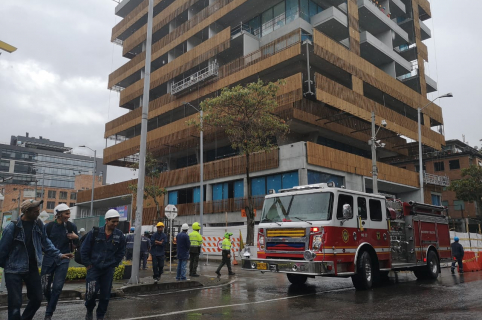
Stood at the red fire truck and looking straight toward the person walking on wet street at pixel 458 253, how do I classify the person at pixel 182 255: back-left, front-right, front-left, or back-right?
back-left

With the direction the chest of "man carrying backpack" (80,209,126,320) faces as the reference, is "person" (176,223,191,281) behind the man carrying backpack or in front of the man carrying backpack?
behind

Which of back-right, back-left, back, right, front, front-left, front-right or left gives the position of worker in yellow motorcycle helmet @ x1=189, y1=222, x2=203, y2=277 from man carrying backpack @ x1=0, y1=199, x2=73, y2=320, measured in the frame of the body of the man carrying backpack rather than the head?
left

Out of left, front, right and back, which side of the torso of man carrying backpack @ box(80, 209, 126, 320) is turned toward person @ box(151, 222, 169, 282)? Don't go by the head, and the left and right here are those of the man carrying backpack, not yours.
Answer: back

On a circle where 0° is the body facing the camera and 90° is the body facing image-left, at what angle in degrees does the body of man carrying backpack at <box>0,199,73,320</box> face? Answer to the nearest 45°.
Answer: approximately 315°

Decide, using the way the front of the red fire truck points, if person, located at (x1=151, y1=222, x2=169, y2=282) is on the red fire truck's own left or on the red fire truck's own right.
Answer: on the red fire truck's own right

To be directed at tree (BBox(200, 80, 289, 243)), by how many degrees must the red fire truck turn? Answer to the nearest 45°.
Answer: approximately 90° to its right

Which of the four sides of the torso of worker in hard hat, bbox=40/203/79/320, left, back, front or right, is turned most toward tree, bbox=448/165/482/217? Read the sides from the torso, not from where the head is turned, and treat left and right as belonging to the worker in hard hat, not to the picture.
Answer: left

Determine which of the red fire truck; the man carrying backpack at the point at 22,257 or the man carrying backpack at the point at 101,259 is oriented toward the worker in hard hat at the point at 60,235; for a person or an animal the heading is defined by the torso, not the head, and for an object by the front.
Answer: the red fire truck

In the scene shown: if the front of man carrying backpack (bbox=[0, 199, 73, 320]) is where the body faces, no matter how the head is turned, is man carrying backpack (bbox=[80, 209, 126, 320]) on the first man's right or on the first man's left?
on the first man's left

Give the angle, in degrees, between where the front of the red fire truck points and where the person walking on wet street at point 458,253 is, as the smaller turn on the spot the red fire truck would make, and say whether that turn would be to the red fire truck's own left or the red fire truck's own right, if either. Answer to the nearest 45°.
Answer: approximately 180°

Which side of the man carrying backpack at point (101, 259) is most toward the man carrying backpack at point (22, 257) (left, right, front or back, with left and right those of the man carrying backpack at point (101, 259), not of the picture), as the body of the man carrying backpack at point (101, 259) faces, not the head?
right

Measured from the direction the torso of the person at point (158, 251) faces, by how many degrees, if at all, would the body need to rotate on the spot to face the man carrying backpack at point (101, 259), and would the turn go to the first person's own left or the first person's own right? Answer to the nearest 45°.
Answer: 0° — they already face them

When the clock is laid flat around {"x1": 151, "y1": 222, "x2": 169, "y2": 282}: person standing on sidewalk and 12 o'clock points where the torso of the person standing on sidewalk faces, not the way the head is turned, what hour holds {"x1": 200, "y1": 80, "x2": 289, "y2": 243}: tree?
The tree is roughly at 7 o'clock from the person standing on sidewalk.

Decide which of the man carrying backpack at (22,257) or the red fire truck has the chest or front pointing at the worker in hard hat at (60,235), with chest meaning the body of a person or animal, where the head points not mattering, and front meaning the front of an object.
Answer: the red fire truck
